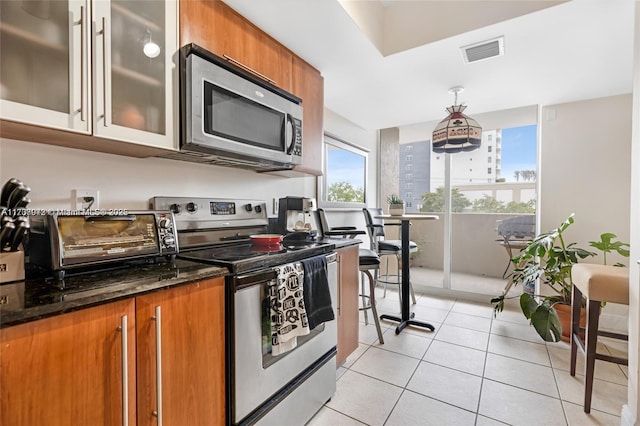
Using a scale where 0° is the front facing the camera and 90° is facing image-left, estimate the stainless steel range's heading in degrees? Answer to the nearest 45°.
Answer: approximately 315°

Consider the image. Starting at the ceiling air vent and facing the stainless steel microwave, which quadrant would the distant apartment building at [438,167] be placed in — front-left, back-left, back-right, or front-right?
back-right

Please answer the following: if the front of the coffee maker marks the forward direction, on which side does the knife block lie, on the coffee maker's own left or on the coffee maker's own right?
on the coffee maker's own right

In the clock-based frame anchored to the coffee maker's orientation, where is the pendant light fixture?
The pendant light fixture is roughly at 10 o'clock from the coffee maker.

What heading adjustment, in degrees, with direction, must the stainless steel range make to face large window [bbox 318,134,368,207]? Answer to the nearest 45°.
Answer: approximately 90° to its left

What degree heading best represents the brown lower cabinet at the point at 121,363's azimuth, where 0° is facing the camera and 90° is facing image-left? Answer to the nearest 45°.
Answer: approximately 315°

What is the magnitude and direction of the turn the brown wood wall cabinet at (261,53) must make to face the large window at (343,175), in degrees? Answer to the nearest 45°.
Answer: approximately 90° to its left

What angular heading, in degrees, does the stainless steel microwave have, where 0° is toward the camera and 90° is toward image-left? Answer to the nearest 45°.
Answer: approximately 315°
